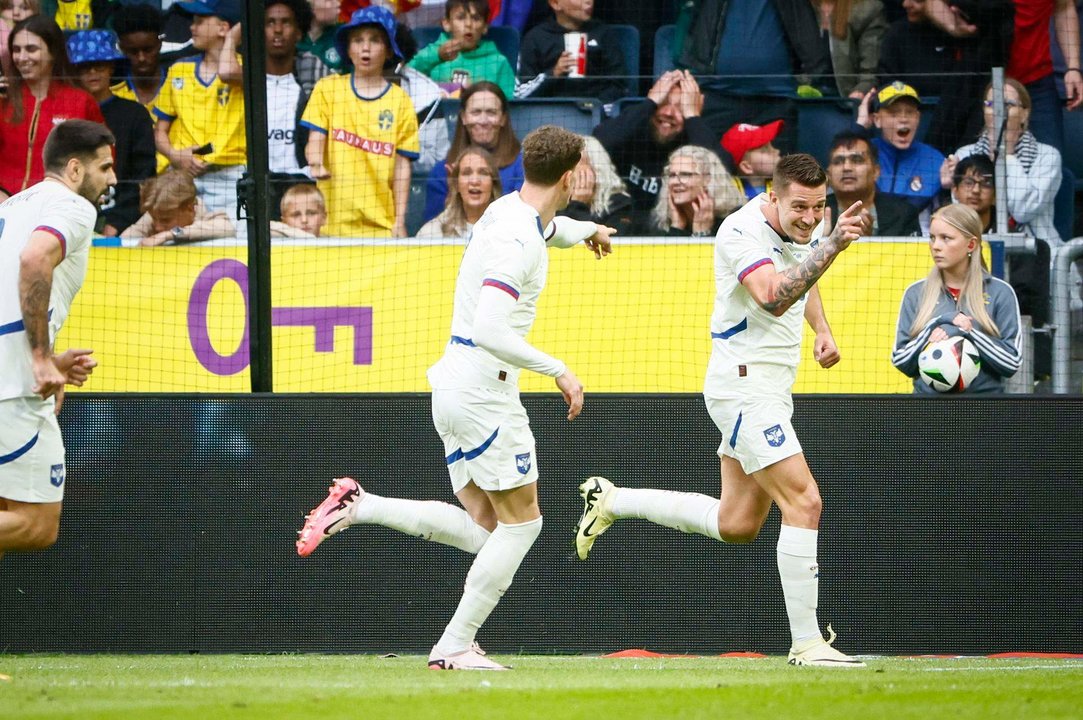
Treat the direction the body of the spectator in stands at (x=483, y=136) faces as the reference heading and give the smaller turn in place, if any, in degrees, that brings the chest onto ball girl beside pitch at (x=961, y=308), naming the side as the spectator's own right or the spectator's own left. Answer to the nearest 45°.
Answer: approximately 45° to the spectator's own left

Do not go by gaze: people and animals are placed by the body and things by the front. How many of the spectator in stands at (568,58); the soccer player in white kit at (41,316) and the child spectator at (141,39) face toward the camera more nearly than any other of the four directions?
2

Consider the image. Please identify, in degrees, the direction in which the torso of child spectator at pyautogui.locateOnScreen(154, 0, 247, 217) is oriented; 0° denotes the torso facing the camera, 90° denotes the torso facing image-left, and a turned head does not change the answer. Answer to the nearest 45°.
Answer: approximately 0°

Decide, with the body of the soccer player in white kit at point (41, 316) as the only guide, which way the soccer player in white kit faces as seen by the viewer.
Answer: to the viewer's right

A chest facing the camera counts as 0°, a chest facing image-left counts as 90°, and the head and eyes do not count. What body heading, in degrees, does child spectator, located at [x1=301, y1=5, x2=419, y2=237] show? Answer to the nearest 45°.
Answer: approximately 0°
